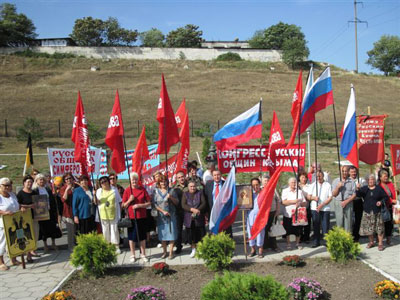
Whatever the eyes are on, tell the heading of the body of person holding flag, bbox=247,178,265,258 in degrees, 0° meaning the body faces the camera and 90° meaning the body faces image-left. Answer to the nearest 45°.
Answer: approximately 0°

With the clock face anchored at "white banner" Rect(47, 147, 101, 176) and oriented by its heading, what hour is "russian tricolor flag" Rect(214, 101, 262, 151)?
The russian tricolor flag is roughly at 10 o'clock from the white banner.

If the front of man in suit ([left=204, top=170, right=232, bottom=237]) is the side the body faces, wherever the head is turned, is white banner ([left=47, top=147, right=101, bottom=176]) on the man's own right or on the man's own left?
on the man's own right

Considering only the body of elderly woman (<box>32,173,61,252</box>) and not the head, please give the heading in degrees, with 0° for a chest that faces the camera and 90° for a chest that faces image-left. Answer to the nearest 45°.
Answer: approximately 0°

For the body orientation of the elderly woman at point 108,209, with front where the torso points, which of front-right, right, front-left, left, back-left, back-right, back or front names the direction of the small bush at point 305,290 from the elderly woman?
front-left

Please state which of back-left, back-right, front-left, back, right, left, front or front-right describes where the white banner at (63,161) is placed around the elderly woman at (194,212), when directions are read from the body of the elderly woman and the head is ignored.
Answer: back-right

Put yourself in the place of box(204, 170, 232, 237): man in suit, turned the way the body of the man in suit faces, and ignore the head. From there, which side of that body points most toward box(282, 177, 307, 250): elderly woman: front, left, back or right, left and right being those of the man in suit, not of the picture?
left
